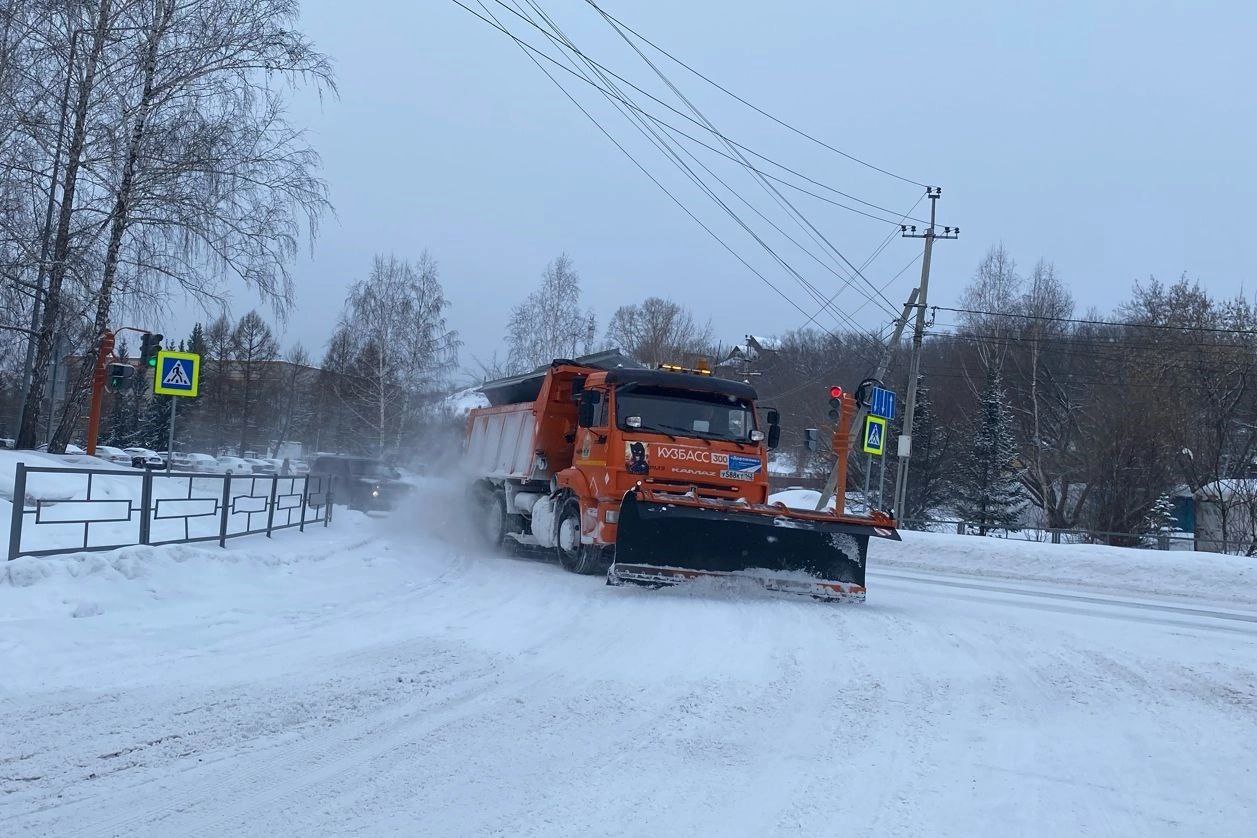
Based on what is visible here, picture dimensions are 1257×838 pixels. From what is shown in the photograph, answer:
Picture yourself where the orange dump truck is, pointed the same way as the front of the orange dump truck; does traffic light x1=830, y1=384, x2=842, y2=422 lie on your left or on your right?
on your left

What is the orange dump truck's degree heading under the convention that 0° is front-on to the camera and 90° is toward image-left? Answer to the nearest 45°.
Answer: approximately 315°

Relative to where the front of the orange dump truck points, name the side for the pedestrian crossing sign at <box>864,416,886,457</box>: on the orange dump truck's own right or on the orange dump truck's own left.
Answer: on the orange dump truck's own left

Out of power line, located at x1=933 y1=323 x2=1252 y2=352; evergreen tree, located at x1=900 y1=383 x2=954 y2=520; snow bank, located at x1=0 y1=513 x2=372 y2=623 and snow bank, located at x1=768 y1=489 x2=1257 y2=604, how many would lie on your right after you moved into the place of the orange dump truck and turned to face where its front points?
1

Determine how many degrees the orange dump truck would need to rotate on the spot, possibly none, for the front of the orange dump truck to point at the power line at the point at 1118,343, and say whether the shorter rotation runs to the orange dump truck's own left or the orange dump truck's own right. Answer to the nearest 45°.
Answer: approximately 90° to the orange dump truck's own left

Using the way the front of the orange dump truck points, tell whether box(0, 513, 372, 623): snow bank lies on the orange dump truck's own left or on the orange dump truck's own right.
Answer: on the orange dump truck's own right

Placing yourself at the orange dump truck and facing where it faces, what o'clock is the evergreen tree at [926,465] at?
The evergreen tree is roughly at 8 o'clock from the orange dump truck.

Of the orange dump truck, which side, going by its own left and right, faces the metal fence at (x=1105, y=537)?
left

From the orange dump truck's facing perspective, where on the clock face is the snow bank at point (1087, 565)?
The snow bank is roughly at 9 o'clock from the orange dump truck.

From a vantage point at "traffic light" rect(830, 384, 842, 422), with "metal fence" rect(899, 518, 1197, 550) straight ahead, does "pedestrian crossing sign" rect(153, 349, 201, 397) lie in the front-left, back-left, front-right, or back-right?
back-left

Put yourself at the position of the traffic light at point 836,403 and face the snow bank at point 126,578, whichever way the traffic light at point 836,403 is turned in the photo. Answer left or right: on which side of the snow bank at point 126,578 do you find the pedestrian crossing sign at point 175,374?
right

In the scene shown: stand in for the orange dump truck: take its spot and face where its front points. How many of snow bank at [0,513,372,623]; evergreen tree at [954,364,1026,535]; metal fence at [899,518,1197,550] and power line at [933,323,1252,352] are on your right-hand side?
1
